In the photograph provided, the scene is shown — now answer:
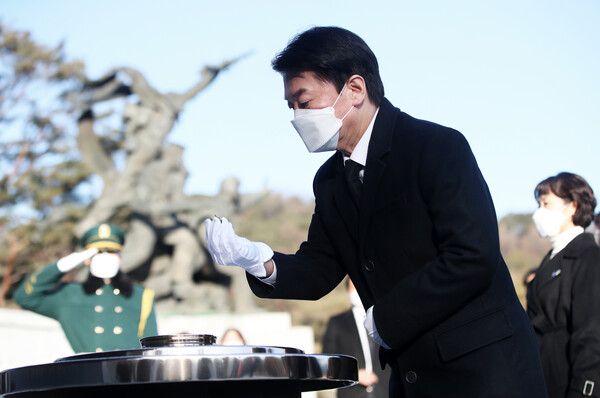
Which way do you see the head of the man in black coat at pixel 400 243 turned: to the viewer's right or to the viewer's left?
to the viewer's left

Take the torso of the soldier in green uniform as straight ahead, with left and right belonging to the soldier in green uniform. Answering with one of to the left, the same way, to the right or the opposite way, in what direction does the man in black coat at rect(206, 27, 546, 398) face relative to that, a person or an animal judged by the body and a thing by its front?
to the right

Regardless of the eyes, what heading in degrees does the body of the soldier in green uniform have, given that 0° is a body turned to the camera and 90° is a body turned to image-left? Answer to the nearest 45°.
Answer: approximately 0°

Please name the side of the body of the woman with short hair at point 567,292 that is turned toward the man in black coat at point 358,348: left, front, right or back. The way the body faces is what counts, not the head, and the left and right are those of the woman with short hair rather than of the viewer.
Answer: right

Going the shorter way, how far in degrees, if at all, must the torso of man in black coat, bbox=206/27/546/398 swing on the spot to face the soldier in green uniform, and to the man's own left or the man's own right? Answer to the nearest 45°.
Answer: approximately 90° to the man's own right

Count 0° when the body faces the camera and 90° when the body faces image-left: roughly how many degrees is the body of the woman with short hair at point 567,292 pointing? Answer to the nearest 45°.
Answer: approximately 45°

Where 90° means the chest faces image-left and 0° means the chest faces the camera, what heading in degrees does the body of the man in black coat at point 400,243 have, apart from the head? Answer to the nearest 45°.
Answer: approximately 45°
